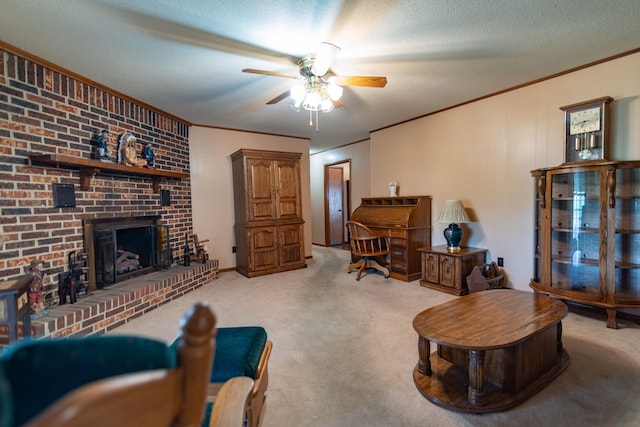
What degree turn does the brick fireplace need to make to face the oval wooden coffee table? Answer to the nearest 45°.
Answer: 0° — it already faces it

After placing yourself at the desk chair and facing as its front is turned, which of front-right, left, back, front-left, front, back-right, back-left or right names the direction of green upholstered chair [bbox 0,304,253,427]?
back-right

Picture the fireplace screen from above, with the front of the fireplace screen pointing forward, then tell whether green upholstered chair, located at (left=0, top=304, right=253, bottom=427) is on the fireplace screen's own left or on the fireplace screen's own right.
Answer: on the fireplace screen's own right

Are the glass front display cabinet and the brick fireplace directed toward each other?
yes

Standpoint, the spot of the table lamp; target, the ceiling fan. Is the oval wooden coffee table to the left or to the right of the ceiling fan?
left

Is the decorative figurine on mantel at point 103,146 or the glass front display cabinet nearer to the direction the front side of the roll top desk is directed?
the decorative figurine on mantel

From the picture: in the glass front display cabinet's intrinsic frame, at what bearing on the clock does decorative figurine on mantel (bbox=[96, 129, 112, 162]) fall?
The decorative figurine on mantel is roughly at 12 o'clock from the glass front display cabinet.

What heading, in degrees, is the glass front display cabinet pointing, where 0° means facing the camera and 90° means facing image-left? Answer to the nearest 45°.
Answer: approximately 45°

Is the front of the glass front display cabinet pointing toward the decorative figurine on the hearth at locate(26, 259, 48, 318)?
yes
